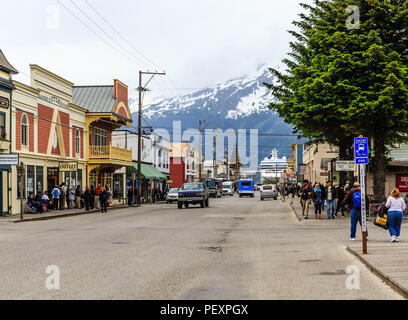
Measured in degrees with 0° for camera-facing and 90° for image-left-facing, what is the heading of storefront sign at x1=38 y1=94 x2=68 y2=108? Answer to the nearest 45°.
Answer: approximately 315°

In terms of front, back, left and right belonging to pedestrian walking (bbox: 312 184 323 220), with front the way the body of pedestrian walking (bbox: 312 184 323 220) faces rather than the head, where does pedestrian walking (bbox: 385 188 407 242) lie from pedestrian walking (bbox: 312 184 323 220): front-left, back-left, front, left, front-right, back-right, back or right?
front

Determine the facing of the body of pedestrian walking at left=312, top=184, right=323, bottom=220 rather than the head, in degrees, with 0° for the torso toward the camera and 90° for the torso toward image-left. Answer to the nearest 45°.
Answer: approximately 0°

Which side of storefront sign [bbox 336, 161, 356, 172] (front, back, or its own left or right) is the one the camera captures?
front

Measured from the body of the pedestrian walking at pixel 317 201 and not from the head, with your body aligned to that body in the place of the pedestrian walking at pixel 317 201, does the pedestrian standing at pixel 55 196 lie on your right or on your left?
on your right
